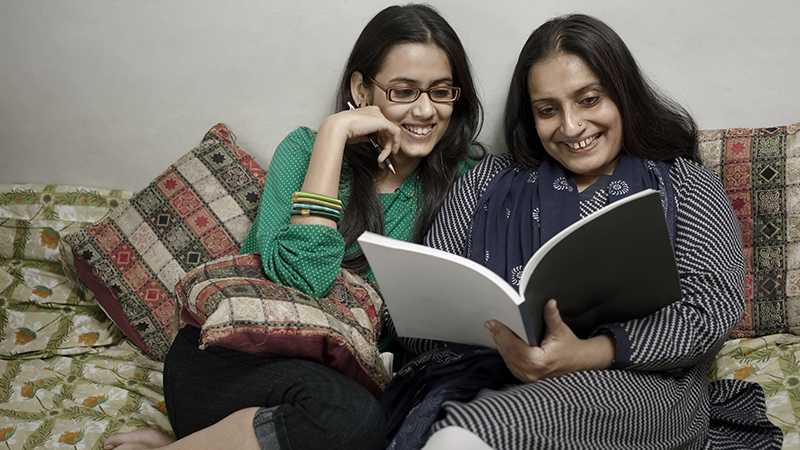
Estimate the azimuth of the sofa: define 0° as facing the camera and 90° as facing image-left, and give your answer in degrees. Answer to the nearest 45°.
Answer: approximately 0°

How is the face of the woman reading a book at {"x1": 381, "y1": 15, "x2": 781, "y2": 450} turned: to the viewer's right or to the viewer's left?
to the viewer's left

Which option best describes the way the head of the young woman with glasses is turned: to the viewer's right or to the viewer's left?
to the viewer's right
